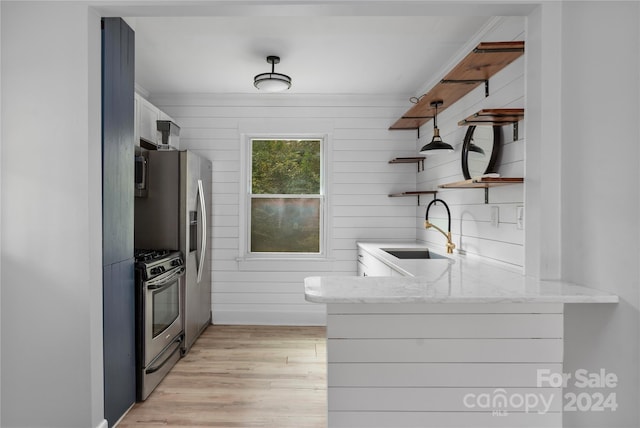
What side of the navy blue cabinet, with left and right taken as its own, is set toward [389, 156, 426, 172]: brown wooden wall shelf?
front

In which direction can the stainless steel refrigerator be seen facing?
to the viewer's right

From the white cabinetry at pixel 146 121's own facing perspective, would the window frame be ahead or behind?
ahead

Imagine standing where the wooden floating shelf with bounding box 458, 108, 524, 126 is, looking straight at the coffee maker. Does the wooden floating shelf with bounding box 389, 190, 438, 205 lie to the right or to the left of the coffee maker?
right

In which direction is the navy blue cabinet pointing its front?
to the viewer's right

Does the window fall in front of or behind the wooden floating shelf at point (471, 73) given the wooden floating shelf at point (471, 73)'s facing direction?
in front

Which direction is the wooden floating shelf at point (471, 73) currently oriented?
to the viewer's left

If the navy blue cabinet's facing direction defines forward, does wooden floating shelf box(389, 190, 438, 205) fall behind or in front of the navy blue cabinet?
in front

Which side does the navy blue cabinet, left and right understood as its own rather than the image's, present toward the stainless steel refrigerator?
left

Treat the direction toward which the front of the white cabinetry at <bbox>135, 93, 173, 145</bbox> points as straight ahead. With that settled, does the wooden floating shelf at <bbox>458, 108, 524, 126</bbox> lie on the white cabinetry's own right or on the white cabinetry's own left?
on the white cabinetry's own right

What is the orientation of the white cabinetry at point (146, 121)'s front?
to the viewer's right

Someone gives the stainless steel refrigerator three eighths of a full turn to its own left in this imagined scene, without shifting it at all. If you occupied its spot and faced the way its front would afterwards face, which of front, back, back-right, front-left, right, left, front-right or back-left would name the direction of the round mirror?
back

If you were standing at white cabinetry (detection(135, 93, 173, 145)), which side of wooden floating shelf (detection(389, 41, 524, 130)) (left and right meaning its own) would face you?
front
